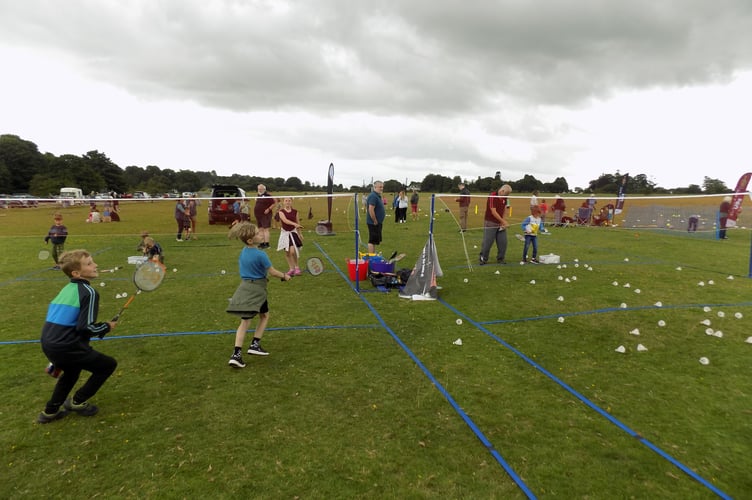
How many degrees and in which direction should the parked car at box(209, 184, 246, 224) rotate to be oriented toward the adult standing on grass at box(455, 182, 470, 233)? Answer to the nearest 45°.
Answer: approximately 135° to its right

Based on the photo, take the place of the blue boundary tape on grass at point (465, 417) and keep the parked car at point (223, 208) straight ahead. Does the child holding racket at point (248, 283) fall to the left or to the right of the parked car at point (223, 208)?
left

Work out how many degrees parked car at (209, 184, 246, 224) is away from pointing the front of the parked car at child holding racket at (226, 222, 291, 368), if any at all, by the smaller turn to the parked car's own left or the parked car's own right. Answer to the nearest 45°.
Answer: approximately 180°

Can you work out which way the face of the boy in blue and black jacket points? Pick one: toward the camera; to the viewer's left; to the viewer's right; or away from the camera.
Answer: to the viewer's right

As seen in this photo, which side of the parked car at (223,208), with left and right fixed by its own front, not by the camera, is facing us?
back

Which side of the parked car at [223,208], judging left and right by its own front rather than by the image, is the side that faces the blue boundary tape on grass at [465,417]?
back

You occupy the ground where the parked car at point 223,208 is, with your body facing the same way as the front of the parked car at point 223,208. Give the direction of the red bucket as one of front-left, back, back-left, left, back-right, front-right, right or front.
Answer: back

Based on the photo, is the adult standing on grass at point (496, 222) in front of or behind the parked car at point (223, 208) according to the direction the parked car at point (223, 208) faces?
behind

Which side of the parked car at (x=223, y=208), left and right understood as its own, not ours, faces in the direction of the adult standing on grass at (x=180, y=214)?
back
